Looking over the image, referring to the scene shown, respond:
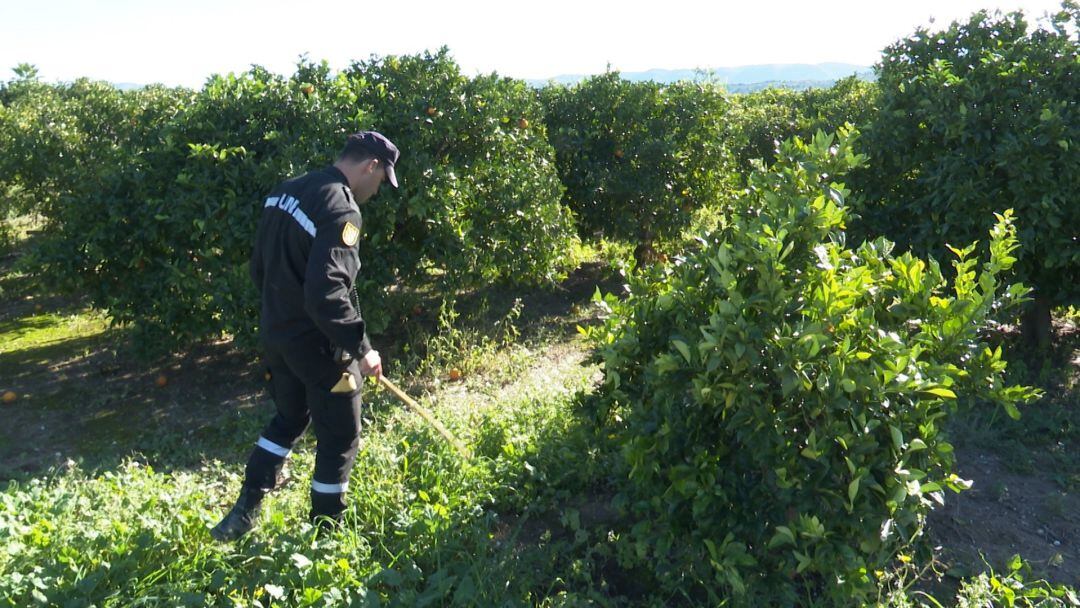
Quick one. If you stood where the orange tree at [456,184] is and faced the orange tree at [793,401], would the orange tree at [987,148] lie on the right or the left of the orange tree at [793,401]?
left

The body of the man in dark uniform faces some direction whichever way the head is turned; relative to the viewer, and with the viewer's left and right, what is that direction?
facing away from the viewer and to the right of the viewer

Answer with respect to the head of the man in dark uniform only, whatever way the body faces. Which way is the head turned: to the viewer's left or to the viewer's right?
to the viewer's right

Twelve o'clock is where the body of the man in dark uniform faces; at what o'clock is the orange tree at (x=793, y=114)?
The orange tree is roughly at 12 o'clock from the man in dark uniform.

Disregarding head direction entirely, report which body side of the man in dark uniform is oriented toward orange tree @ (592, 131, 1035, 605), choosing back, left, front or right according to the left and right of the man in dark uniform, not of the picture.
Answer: right

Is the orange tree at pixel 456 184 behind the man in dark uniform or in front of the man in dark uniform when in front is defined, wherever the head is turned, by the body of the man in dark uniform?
in front

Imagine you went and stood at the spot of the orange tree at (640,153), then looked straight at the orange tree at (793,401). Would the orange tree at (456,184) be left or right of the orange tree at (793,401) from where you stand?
right

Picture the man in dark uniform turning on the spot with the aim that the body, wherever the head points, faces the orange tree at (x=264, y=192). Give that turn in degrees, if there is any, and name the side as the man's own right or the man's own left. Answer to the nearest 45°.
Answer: approximately 45° to the man's own left

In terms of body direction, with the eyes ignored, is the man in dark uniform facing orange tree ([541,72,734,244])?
yes

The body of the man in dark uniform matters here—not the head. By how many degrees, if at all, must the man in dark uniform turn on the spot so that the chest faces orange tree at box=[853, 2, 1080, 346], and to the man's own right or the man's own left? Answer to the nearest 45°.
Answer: approximately 45° to the man's own right
